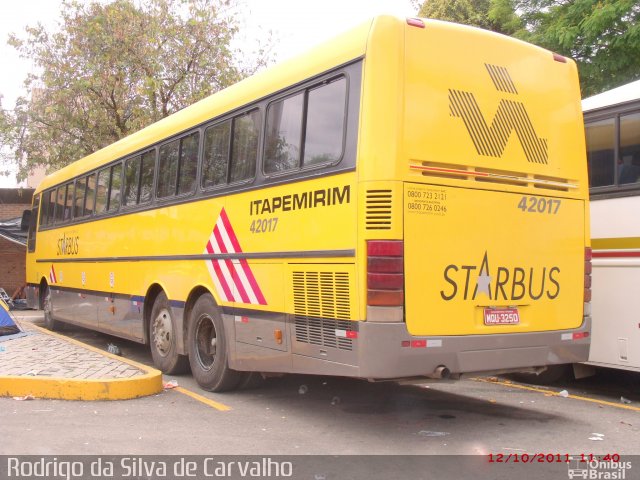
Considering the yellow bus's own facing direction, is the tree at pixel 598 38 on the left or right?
on its right

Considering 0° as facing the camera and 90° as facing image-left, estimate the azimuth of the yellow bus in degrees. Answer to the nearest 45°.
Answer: approximately 135°

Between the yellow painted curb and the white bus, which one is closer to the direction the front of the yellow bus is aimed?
the yellow painted curb

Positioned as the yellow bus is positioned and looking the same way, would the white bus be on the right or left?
on its right

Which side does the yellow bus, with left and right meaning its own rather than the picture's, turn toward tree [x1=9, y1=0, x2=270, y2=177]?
front
